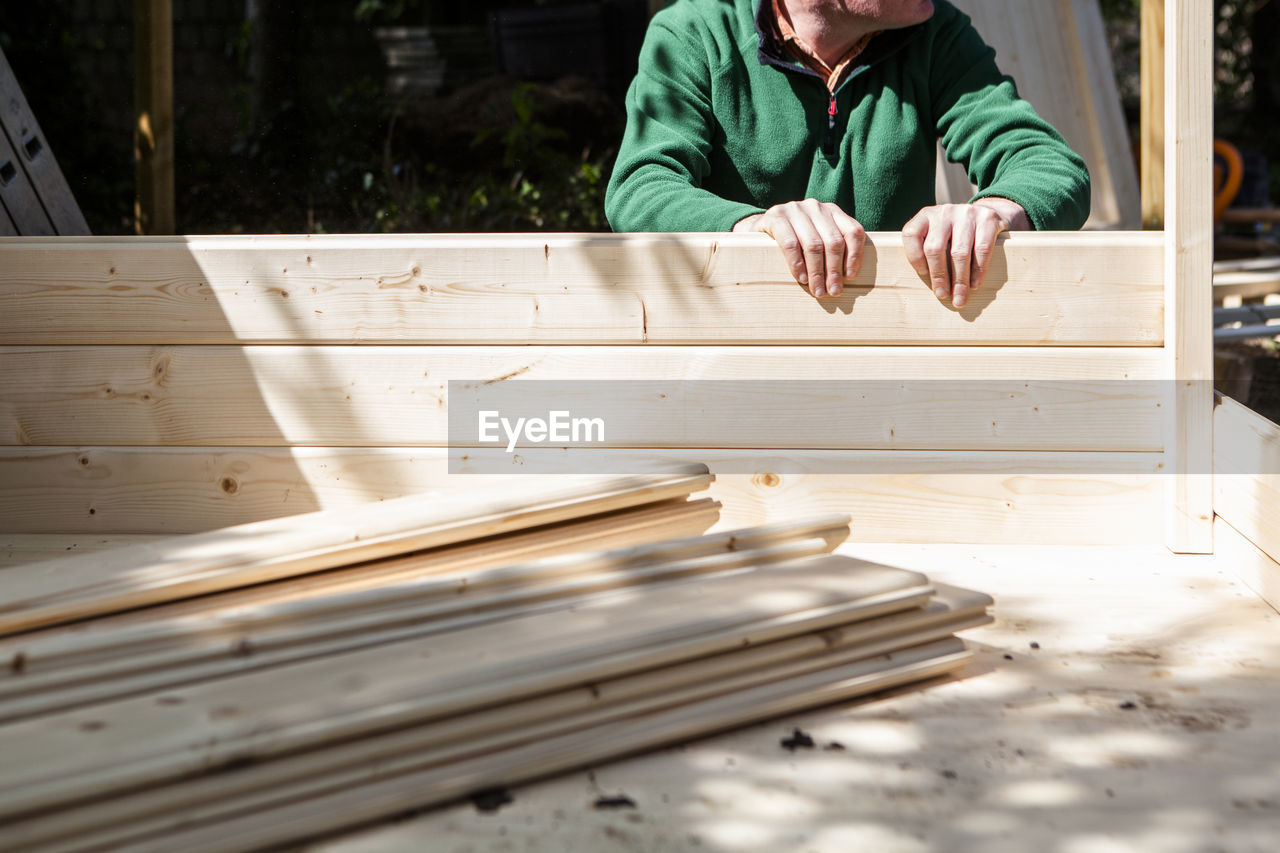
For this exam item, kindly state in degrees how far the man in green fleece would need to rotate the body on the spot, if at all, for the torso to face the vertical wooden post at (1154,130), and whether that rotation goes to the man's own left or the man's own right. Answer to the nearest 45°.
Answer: approximately 90° to the man's own left

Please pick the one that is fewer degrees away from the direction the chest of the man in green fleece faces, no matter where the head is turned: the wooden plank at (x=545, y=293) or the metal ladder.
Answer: the wooden plank

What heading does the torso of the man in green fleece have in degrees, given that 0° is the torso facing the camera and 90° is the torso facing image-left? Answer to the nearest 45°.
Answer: approximately 0°

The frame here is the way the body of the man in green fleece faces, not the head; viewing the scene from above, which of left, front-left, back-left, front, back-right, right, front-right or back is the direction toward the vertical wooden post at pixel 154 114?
right

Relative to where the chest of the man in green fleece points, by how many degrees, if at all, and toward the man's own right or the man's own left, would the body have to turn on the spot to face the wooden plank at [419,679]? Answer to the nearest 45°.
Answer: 0° — they already face it

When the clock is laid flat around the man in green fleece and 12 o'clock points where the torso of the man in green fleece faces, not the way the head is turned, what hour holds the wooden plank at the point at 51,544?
The wooden plank is roughly at 2 o'clock from the man in green fleece.

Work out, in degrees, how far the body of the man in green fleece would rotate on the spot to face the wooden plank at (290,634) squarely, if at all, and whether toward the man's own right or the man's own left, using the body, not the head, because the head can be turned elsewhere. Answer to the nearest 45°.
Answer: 0° — they already face it

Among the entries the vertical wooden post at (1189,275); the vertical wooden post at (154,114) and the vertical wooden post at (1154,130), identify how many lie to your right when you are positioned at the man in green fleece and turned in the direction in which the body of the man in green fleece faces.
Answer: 1

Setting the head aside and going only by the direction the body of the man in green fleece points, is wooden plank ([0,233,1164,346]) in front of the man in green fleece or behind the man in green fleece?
in front

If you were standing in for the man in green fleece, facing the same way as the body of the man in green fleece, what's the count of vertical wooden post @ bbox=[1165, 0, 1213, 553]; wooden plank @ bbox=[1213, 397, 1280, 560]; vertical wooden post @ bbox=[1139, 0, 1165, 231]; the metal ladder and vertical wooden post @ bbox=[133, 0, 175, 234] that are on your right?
2

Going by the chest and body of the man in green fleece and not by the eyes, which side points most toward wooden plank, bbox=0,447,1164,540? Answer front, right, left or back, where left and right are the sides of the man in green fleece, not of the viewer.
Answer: front
